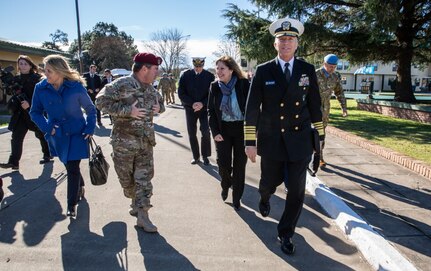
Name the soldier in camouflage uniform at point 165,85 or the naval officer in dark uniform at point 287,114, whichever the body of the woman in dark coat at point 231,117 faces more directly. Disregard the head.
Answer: the naval officer in dark uniform

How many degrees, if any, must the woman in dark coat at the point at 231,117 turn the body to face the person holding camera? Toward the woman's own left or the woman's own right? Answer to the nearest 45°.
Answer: approximately 135° to the woman's own right

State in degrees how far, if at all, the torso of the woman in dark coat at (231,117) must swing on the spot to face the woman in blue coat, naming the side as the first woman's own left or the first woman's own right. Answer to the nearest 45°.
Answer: approximately 90° to the first woman's own right

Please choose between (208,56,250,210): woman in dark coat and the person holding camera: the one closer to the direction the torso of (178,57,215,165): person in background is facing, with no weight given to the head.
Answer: the woman in dark coat

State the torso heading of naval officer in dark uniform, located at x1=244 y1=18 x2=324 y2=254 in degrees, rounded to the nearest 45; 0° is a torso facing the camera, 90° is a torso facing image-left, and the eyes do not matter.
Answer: approximately 0°

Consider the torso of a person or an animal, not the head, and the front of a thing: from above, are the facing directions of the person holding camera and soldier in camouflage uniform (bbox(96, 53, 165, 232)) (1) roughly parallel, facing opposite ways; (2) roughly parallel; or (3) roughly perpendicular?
roughly perpendicular
